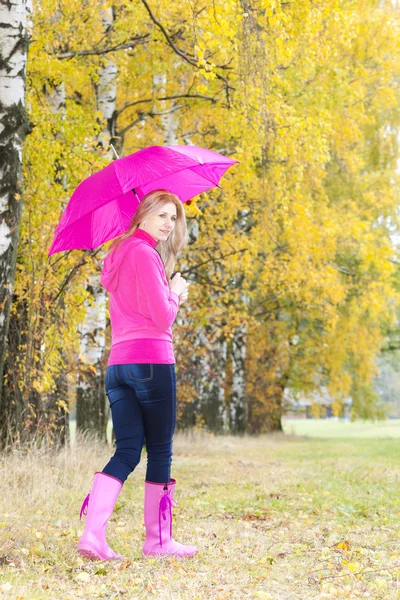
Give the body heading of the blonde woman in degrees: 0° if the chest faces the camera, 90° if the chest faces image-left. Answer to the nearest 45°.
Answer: approximately 225°
